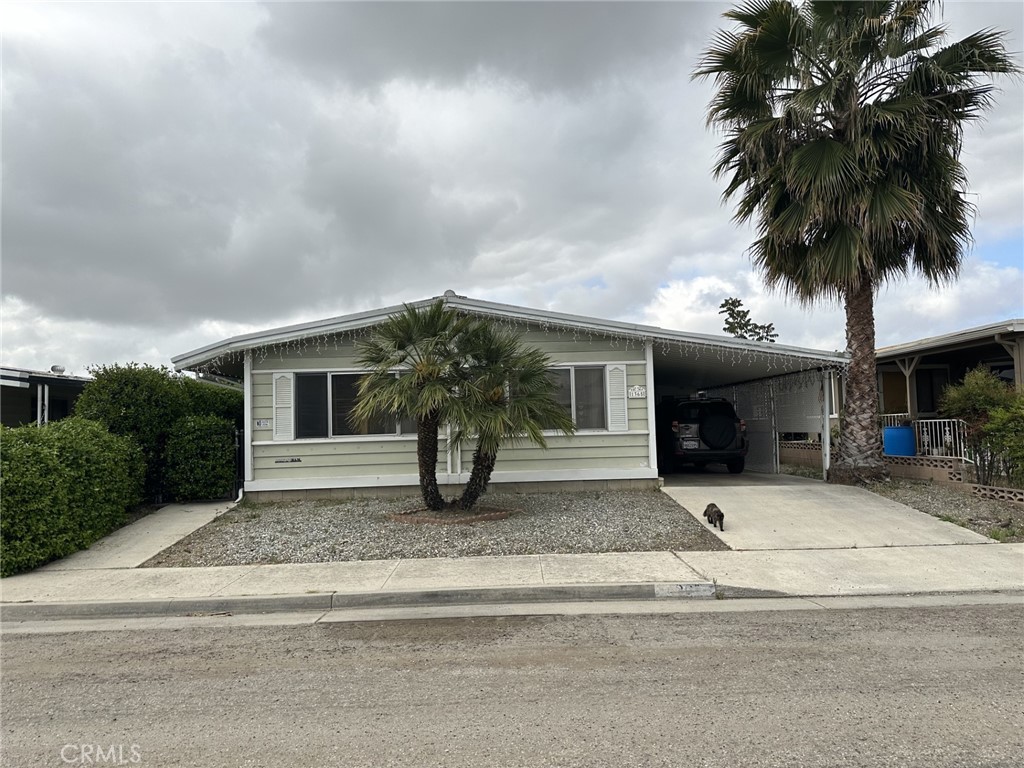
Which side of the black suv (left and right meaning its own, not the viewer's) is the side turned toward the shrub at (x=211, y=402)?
left

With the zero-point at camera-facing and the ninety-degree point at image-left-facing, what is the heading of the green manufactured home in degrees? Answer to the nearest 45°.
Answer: approximately 0°

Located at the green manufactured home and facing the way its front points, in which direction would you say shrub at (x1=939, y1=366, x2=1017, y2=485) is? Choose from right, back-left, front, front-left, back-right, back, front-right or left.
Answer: left

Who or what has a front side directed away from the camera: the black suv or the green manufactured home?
the black suv

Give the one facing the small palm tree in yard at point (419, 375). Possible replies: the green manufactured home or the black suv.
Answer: the green manufactured home

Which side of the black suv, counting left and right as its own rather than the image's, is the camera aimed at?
back

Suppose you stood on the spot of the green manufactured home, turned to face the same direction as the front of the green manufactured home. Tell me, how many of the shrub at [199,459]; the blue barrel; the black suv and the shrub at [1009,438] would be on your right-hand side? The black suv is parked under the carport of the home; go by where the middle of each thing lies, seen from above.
1

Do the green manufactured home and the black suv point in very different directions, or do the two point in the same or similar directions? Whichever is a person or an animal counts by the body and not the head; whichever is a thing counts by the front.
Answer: very different directions

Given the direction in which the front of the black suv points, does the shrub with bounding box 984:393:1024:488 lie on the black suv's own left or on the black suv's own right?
on the black suv's own right

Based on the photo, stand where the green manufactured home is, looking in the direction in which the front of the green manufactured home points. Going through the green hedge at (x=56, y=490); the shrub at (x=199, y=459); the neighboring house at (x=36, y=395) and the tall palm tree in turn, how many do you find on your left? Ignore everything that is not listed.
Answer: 1

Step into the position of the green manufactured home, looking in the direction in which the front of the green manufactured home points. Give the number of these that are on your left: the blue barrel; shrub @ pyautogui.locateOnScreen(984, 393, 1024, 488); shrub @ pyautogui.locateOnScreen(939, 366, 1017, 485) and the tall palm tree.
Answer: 4

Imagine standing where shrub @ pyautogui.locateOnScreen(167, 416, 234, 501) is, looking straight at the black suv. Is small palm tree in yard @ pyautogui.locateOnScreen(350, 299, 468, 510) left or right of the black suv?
right

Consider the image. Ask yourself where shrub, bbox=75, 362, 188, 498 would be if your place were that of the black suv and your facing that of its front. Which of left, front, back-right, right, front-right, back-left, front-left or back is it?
back-left
